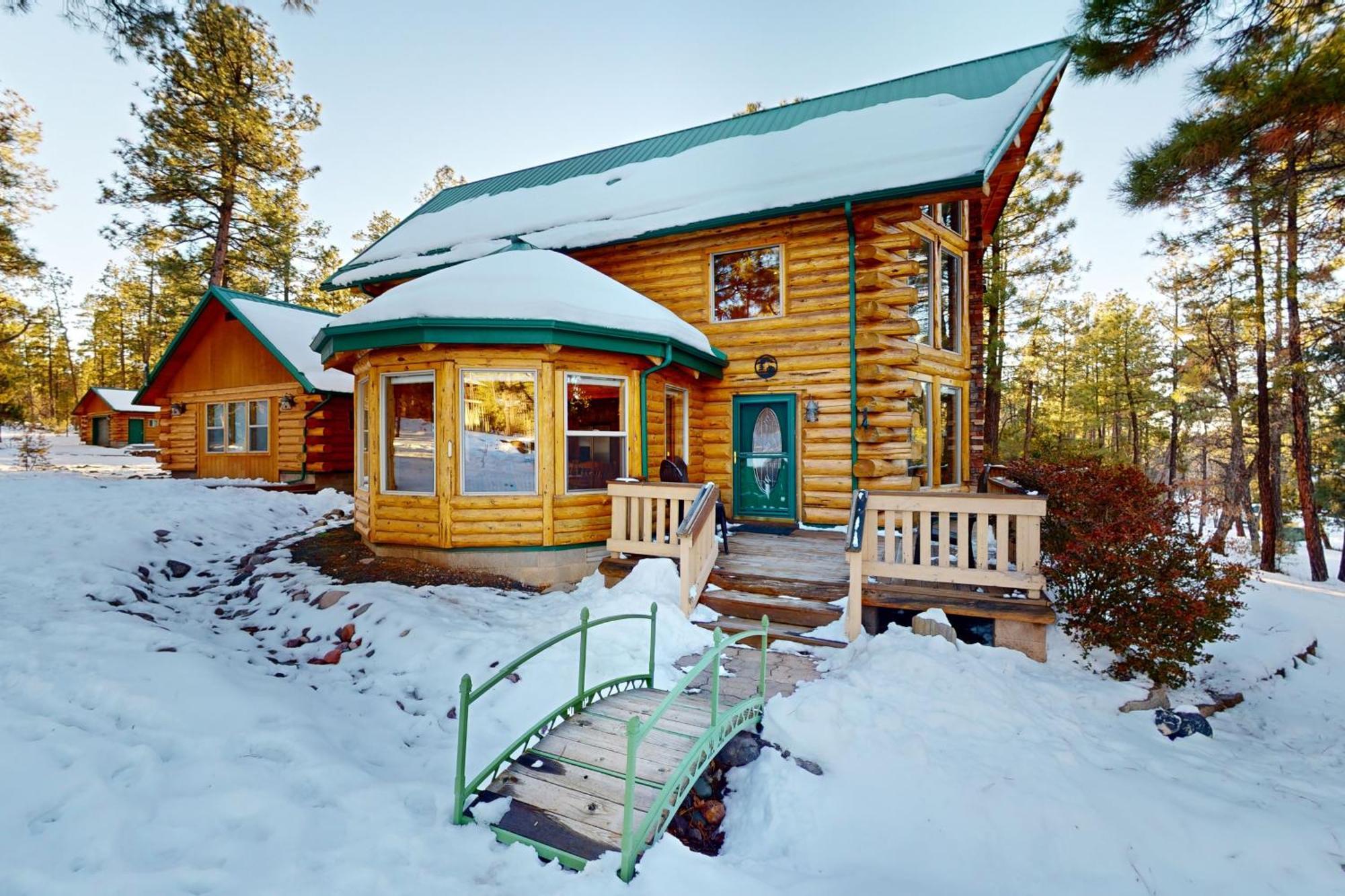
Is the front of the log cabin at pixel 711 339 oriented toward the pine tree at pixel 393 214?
no

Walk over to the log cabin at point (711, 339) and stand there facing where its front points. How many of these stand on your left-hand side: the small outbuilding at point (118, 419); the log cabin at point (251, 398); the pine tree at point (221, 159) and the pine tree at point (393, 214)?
0

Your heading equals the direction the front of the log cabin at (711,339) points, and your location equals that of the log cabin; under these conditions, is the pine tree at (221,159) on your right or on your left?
on your right

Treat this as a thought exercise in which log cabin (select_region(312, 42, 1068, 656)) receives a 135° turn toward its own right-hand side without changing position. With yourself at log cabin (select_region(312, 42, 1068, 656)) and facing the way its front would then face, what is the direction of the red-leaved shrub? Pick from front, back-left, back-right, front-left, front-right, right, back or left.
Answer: back

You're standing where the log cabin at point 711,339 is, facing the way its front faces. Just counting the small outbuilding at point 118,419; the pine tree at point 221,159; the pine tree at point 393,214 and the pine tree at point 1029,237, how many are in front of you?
0

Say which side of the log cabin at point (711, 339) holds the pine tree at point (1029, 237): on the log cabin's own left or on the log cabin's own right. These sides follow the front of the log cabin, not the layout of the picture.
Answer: on the log cabin's own left

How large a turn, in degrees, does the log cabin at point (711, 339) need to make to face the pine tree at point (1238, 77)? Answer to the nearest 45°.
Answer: approximately 45° to its left

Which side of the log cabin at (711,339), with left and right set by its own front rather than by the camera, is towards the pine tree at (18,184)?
right

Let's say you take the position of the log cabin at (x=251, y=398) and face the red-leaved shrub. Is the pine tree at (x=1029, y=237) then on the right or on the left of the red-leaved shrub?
left

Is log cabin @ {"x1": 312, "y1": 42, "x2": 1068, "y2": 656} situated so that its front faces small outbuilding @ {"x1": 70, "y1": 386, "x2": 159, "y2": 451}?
no

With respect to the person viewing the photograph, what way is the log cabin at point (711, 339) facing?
facing the viewer
